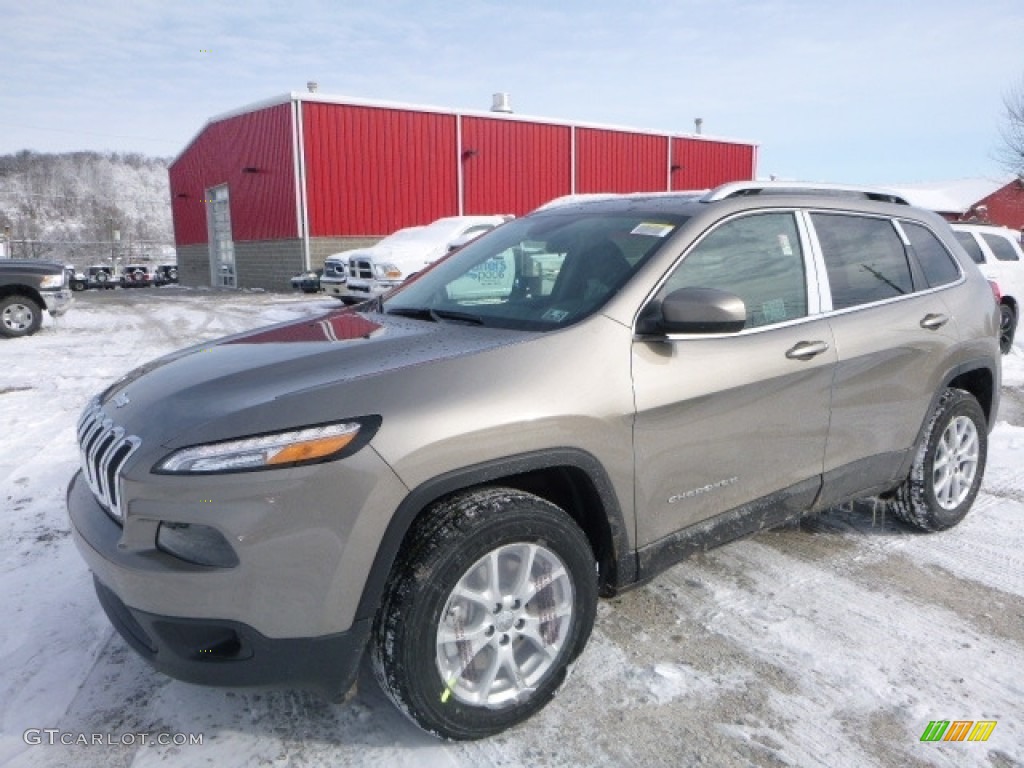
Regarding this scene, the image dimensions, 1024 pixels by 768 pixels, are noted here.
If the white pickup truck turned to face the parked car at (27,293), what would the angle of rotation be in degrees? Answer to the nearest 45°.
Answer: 0° — it already faces it

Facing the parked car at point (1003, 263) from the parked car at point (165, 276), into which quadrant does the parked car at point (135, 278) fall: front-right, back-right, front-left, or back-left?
back-right

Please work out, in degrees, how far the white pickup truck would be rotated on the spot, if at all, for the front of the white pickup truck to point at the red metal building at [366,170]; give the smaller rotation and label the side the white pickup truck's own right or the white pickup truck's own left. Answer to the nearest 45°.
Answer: approximately 135° to the white pickup truck's own right

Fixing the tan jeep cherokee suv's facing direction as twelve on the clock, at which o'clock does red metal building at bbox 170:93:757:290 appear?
The red metal building is roughly at 4 o'clock from the tan jeep cherokee suv.

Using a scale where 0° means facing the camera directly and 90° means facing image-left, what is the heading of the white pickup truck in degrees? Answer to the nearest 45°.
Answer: approximately 45°

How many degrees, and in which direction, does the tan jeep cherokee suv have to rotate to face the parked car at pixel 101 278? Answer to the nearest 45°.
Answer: approximately 90° to its right

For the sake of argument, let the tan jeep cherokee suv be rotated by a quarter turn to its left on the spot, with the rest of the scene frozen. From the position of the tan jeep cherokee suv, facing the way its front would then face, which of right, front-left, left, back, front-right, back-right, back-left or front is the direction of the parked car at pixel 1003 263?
left

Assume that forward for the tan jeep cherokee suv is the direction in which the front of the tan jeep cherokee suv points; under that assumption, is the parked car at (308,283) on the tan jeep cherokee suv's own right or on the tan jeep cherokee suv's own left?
on the tan jeep cherokee suv's own right

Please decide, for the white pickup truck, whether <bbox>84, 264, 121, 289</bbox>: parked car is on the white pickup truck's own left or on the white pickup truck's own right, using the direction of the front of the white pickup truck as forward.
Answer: on the white pickup truck's own right

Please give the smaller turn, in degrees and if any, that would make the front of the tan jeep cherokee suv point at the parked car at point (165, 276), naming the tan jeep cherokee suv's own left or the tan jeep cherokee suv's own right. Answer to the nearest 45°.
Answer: approximately 90° to the tan jeep cherokee suv's own right

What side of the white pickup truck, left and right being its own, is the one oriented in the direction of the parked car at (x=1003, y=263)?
left

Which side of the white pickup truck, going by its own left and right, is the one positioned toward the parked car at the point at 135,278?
right
